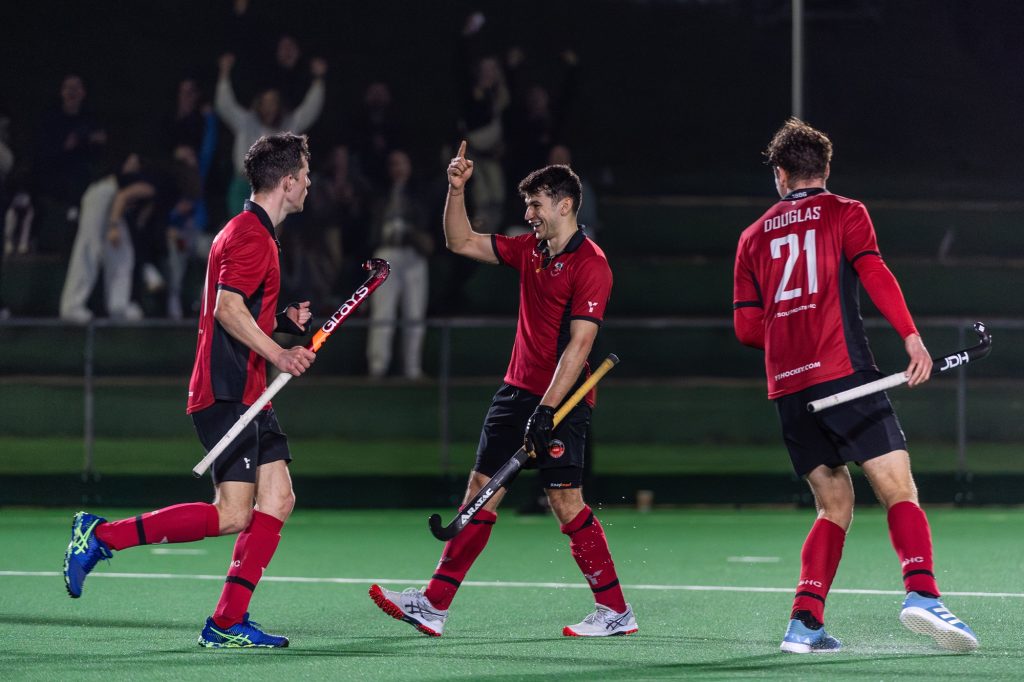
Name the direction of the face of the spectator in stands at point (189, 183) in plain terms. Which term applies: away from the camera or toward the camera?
toward the camera

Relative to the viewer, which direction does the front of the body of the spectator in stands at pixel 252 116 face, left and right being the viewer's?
facing the viewer

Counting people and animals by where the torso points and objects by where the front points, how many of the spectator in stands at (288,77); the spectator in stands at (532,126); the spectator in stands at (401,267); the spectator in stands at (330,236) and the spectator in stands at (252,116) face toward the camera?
5

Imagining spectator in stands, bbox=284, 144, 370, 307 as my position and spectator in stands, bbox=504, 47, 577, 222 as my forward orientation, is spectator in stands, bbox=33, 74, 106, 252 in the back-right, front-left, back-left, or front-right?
back-left

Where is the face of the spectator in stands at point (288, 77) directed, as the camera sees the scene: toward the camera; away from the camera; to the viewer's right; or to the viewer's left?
toward the camera

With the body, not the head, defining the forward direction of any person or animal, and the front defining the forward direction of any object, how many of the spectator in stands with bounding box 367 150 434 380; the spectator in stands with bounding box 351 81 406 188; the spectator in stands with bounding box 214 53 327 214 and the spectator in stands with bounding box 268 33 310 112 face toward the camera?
4

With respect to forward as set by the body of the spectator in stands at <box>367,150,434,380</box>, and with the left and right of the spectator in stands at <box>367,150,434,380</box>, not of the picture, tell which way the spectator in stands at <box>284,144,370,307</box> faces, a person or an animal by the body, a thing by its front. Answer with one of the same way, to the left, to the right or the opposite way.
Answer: the same way

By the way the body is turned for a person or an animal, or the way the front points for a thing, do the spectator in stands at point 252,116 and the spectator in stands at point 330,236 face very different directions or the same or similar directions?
same or similar directions

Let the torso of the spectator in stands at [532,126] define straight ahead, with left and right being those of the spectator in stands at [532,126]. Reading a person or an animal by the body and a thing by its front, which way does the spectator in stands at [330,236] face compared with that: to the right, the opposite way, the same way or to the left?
the same way

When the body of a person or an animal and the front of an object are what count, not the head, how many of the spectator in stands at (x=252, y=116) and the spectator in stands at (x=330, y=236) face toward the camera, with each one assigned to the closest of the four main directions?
2

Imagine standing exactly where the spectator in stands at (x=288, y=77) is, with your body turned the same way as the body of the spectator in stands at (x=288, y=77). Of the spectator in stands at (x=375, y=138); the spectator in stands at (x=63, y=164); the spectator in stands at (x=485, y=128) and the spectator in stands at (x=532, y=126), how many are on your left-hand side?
3

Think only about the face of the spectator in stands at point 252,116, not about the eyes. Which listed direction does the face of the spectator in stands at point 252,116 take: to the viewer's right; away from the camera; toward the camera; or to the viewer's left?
toward the camera

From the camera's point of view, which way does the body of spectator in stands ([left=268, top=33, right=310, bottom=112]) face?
toward the camera

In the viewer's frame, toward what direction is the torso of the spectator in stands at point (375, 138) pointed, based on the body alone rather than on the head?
toward the camera

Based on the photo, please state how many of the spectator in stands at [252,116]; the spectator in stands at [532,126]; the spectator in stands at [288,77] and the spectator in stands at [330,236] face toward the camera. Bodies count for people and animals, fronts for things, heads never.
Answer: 4
